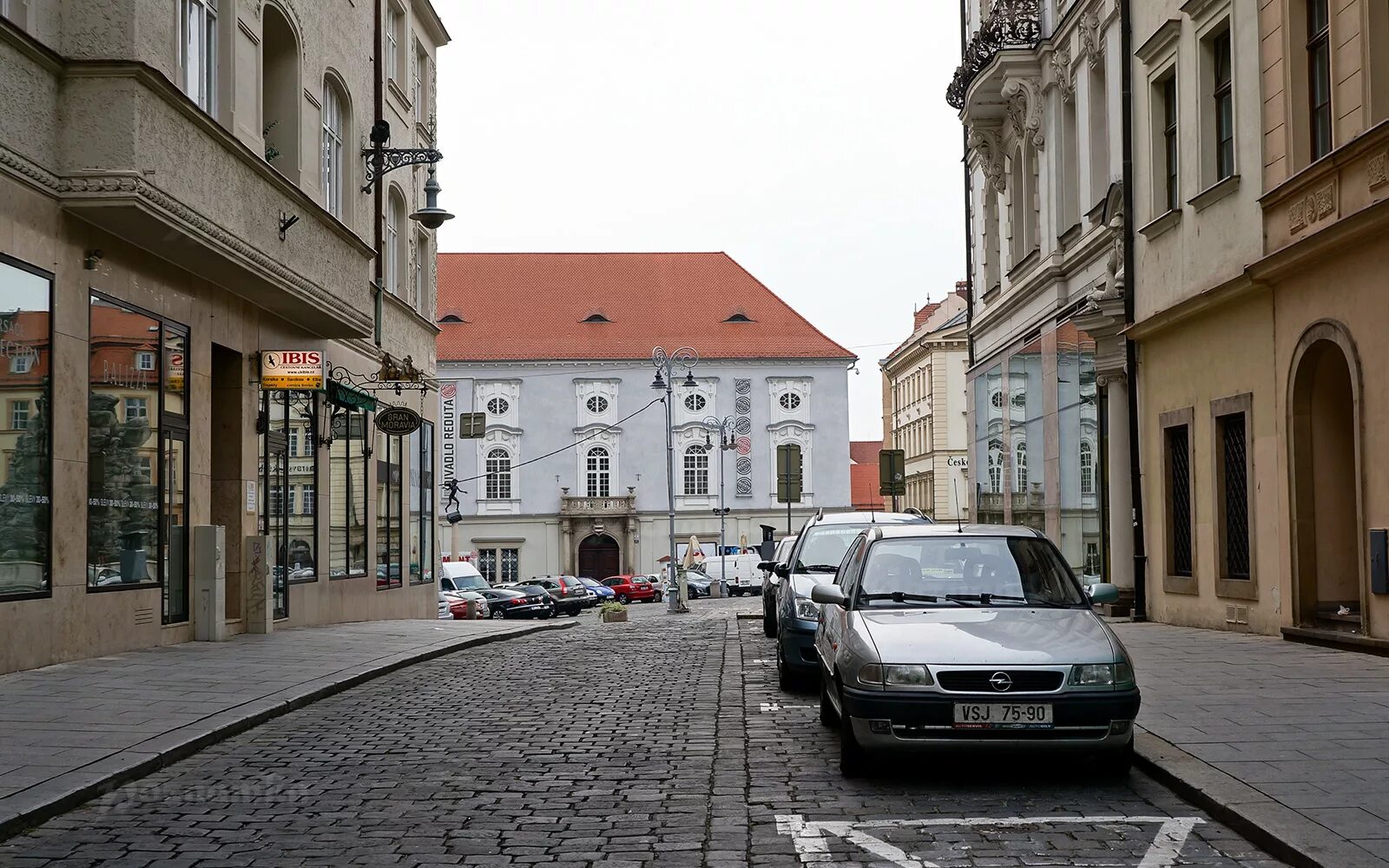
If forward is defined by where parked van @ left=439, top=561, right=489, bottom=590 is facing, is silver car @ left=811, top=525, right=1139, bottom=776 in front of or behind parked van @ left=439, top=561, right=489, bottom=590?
in front

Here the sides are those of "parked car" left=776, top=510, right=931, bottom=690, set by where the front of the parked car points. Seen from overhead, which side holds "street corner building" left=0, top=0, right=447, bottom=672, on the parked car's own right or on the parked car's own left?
on the parked car's own right

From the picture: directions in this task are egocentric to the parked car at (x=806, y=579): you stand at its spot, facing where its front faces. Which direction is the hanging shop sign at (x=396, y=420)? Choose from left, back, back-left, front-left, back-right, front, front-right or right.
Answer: back-right

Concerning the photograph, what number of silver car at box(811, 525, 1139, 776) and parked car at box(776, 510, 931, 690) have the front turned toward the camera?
2

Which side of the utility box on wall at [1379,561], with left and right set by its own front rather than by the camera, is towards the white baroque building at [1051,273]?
right

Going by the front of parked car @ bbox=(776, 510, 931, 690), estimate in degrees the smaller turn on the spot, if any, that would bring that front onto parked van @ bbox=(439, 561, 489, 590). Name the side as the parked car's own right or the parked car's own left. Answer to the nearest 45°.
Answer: approximately 180°

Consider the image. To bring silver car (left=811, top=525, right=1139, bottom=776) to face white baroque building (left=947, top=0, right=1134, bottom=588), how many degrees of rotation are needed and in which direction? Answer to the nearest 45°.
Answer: approximately 180°

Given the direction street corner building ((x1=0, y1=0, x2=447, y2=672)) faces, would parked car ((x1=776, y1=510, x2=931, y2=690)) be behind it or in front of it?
in front

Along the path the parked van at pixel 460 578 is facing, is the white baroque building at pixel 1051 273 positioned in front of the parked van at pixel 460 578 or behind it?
in front

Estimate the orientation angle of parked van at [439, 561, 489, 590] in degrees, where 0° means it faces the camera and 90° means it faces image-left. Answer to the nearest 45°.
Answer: approximately 315°

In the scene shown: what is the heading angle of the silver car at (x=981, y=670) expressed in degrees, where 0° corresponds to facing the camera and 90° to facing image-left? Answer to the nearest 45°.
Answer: approximately 0°

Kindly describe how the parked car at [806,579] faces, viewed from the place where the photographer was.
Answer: facing the viewer

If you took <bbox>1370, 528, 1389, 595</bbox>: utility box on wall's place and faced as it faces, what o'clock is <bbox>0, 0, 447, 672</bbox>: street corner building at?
The street corner building is roughly at 1 o'clock from the utility box on wall.

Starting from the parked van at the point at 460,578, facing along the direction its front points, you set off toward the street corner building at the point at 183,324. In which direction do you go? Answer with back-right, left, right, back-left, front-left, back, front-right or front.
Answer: front-right
